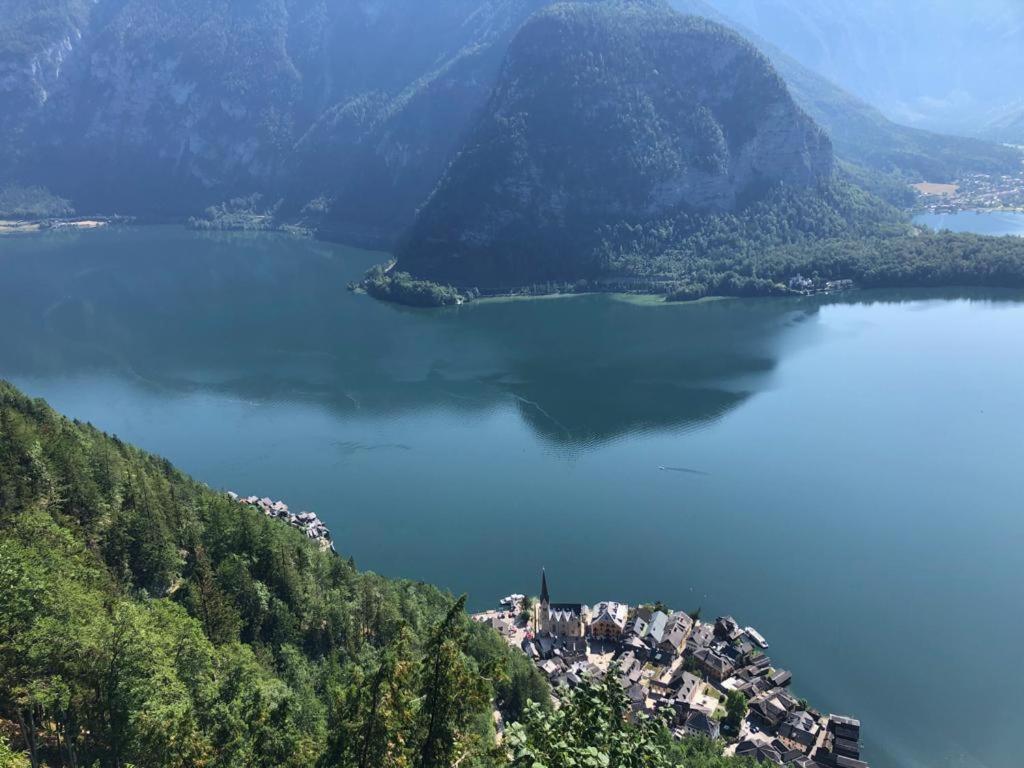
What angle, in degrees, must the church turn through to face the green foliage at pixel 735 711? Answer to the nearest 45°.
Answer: approximately 135° to its left

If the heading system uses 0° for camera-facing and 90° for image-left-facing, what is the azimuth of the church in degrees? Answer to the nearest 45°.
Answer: approximately 90°

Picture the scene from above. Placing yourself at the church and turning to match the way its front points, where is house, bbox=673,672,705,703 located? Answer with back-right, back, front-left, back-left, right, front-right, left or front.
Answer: back-left

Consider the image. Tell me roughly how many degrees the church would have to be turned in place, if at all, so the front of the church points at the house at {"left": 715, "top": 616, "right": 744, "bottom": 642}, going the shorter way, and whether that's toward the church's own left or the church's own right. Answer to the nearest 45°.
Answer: approximately 180°

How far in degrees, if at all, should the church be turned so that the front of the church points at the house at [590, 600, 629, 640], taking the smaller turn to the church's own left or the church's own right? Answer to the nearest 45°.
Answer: approximately 180°

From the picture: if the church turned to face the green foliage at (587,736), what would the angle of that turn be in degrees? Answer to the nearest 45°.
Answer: approximately 90° to its left

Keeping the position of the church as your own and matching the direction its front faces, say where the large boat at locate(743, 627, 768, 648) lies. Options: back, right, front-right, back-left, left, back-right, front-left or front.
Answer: back

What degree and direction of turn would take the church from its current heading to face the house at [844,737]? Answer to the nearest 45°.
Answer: approximately 135° to its left
